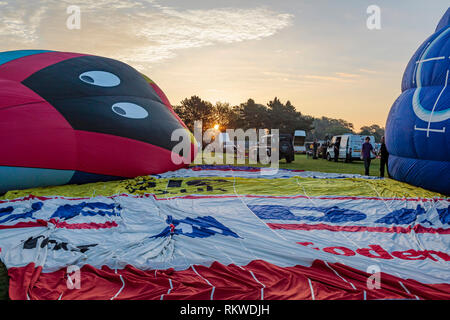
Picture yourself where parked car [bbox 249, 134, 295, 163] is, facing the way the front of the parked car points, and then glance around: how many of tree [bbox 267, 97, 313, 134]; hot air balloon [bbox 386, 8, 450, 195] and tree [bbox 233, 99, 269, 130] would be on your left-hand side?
1

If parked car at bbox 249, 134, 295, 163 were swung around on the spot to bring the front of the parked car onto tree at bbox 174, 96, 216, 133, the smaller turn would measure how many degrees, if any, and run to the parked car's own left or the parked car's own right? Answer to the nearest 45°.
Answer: approximately 90° to the parked car's own right

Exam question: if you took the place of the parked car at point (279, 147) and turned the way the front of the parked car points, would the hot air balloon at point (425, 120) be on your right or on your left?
on your left
